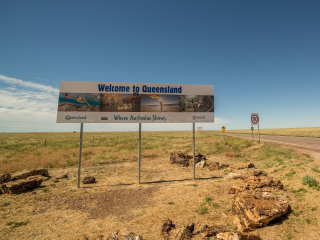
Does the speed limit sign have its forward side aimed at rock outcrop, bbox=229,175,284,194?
yes

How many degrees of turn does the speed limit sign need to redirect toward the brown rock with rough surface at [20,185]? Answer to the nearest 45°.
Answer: approximately 45° to its right

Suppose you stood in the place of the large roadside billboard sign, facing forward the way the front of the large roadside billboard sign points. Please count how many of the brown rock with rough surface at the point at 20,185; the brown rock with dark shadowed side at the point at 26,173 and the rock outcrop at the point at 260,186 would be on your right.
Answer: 2

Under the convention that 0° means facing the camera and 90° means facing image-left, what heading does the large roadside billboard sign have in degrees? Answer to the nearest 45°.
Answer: approximately 0°

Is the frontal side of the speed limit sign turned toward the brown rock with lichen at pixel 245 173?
yes

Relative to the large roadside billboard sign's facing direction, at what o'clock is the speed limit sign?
The speed limit sign is roughly at 8 o'clock from the large roadside billboard sign.

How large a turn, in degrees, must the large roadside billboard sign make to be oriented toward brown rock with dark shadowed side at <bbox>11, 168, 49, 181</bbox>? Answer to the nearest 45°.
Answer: approximately 90° to its right

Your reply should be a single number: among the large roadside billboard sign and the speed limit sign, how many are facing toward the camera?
2

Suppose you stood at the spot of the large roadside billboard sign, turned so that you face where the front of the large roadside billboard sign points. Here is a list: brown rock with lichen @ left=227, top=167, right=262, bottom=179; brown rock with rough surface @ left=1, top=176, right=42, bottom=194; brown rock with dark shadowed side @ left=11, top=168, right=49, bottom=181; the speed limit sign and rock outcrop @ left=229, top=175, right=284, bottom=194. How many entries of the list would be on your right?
2

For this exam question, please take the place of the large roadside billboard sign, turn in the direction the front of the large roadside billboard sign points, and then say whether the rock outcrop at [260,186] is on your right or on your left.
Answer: on your left

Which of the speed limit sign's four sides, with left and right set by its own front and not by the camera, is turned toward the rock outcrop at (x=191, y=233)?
front

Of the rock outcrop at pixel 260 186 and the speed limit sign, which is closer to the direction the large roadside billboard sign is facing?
the rock outcrop

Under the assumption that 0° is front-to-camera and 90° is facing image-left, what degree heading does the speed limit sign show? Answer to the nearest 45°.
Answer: approximately 0°

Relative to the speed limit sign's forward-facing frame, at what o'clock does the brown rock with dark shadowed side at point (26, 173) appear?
The brown rock with dark shadowed side is roughly at 1 o'clock from the speed limit sign.
